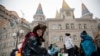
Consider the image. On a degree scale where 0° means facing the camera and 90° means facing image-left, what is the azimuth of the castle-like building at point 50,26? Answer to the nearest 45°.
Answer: approximately 0°
